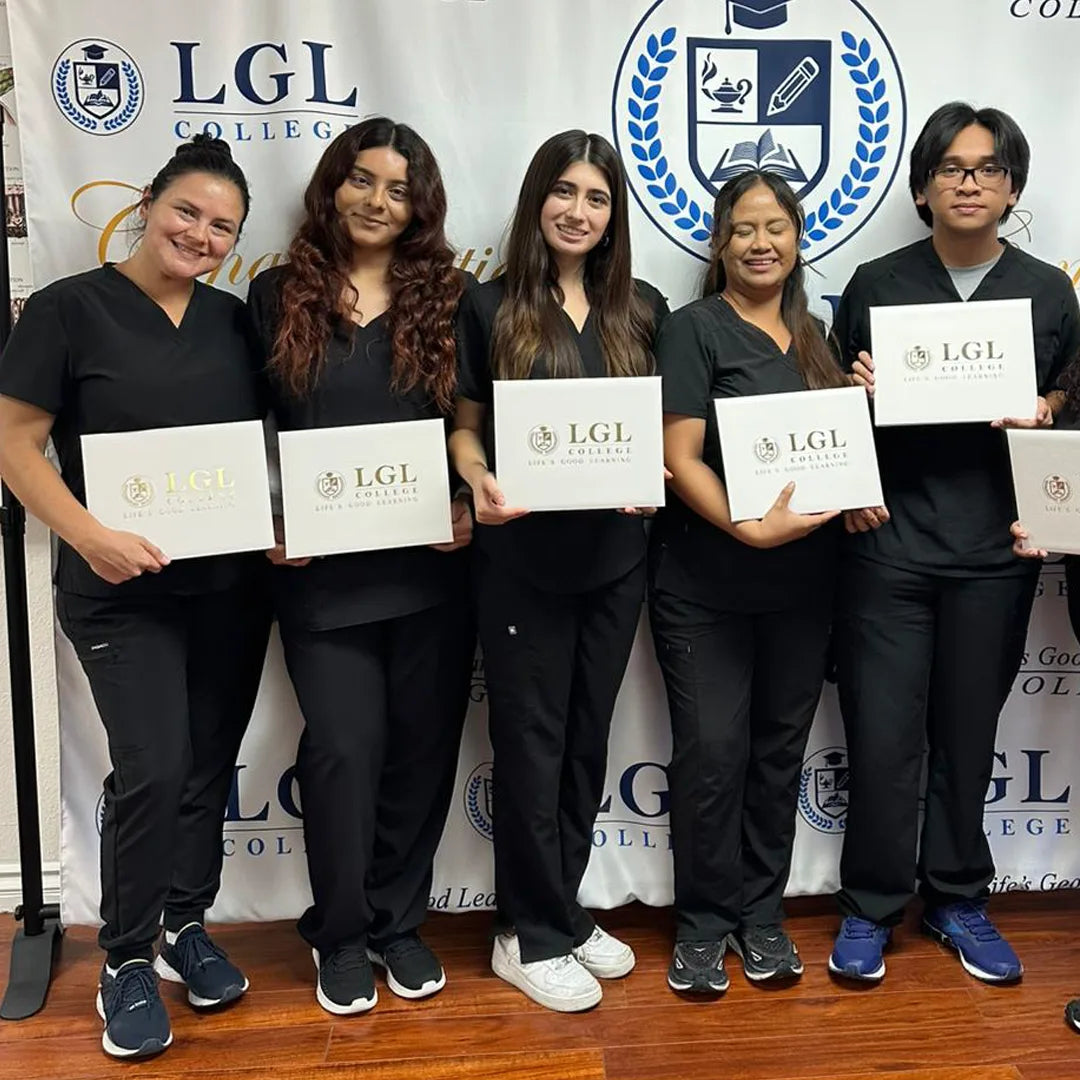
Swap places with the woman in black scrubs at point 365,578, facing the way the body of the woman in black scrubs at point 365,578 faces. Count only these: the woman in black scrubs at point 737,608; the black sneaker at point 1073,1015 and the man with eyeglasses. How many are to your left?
3

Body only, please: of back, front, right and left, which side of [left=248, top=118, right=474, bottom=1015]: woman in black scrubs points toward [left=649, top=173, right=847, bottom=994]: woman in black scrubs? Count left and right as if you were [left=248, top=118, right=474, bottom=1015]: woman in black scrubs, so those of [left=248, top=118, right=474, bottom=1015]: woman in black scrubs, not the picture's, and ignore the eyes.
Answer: left

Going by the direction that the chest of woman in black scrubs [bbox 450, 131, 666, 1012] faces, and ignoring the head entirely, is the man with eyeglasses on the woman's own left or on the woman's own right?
on the woman's own left

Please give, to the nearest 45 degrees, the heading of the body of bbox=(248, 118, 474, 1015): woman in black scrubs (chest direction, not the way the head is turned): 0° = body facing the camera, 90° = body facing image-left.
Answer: approximately 0°

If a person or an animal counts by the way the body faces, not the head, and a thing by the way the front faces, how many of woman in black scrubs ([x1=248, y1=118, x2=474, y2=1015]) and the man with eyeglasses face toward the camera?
2

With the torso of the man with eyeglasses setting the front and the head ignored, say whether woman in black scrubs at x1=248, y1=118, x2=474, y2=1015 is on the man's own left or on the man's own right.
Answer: on the man's own right

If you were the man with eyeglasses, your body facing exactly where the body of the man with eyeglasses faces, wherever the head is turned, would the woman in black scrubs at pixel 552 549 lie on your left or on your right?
on your right

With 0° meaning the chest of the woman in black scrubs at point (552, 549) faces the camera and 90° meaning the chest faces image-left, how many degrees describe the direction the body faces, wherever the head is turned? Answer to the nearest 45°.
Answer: approximately 315°

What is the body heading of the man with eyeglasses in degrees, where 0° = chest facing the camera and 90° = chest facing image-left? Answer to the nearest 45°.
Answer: approximately 0°
